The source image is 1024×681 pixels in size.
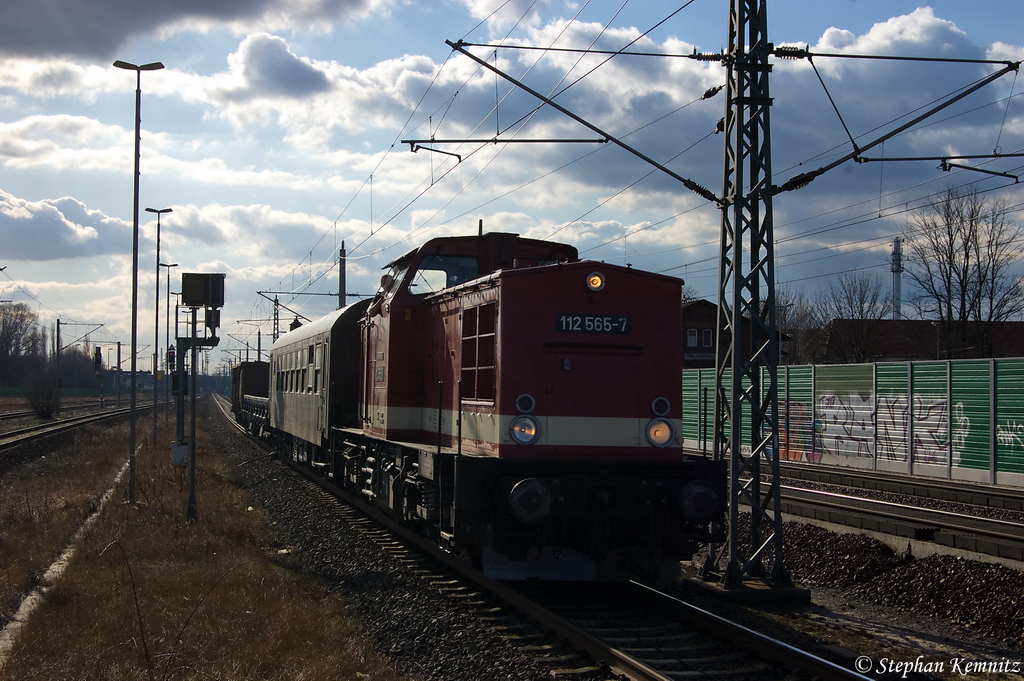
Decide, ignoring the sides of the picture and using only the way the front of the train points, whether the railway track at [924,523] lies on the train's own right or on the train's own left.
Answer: on the train's own left

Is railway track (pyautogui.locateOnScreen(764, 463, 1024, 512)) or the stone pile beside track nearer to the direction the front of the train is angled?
the stone pile beside track

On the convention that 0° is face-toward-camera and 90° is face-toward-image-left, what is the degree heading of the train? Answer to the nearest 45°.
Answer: approximately 315°

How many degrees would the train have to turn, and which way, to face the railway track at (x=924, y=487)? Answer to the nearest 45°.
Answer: approximately 90° to its left

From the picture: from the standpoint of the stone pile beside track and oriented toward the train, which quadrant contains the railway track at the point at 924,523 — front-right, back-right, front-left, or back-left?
front-right
